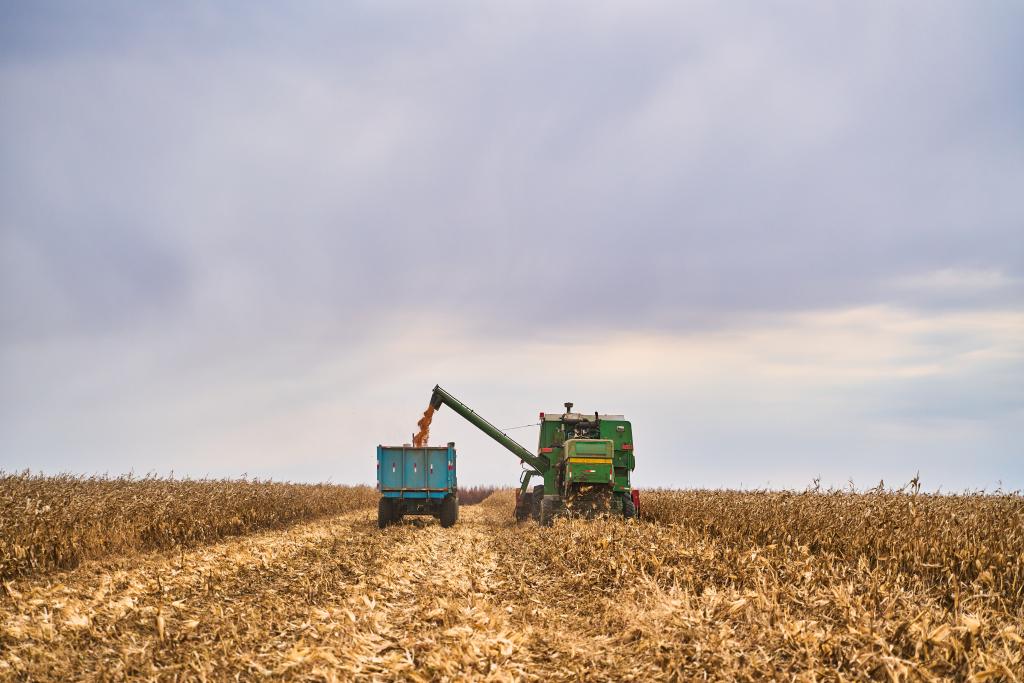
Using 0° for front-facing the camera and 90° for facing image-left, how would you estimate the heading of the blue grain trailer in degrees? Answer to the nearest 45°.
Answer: approximately 180°

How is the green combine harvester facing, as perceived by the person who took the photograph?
facing away from the viewer

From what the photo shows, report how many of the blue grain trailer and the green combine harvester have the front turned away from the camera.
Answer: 2

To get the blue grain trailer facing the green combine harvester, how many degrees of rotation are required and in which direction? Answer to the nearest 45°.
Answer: approximately 135° to its right

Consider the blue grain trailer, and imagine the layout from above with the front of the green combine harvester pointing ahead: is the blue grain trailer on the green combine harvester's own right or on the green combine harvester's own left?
on the green combine harvester's own left
